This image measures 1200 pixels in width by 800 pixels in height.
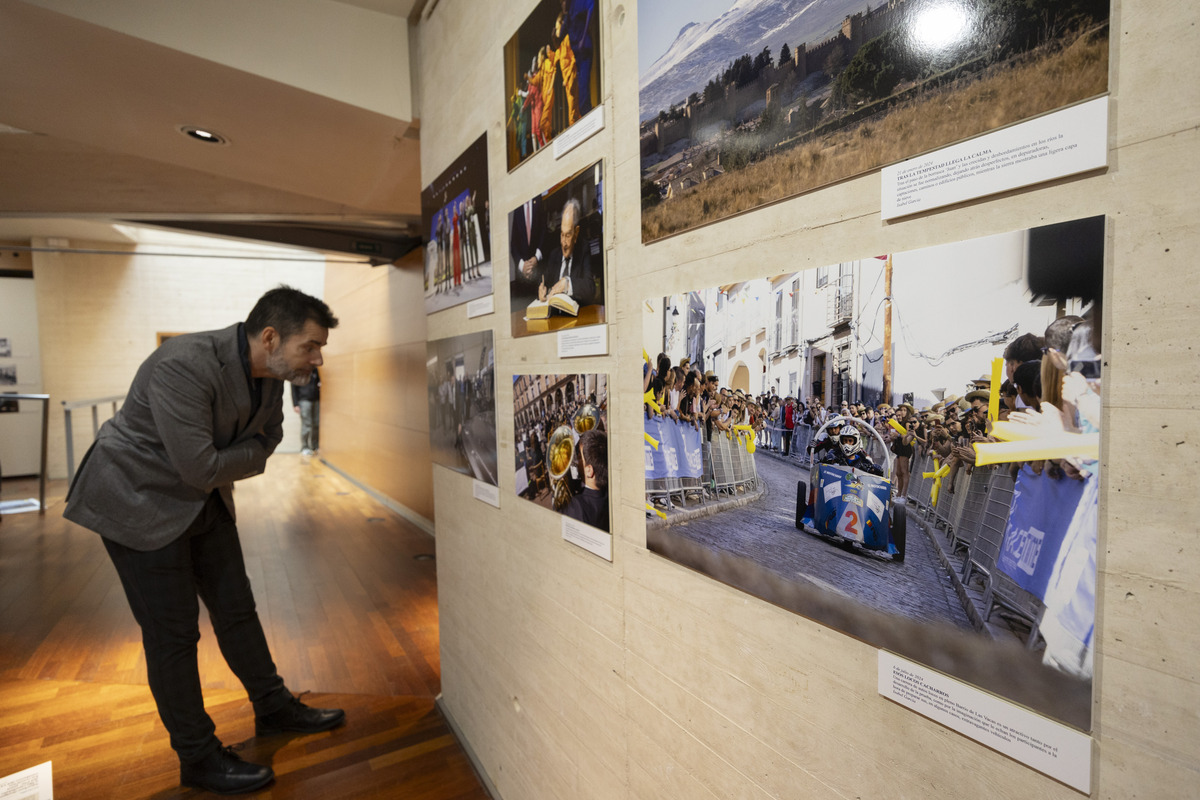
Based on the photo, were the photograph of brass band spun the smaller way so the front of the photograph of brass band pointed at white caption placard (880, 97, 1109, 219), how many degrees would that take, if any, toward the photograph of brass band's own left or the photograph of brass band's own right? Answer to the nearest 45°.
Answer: approximately 90° to the photograph of brass band's own left

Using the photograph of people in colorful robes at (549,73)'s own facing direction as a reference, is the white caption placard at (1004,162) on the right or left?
on its left

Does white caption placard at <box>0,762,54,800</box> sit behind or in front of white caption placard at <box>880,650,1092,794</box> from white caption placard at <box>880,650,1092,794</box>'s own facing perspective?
in front

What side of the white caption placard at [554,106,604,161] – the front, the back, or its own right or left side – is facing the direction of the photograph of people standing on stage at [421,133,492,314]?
right

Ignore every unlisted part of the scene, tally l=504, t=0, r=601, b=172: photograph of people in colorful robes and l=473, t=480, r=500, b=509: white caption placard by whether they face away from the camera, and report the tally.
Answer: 0

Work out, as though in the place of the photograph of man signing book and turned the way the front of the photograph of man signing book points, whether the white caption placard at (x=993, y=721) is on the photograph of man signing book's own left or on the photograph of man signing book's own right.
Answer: on the photograph of man signing book's own left

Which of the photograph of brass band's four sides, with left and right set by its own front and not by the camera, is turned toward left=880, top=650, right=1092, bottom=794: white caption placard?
left

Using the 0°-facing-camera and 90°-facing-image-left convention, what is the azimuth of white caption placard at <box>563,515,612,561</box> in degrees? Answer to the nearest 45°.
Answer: approximately 45°

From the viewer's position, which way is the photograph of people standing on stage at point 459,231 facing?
facing the viewer and to the left of the viewer
